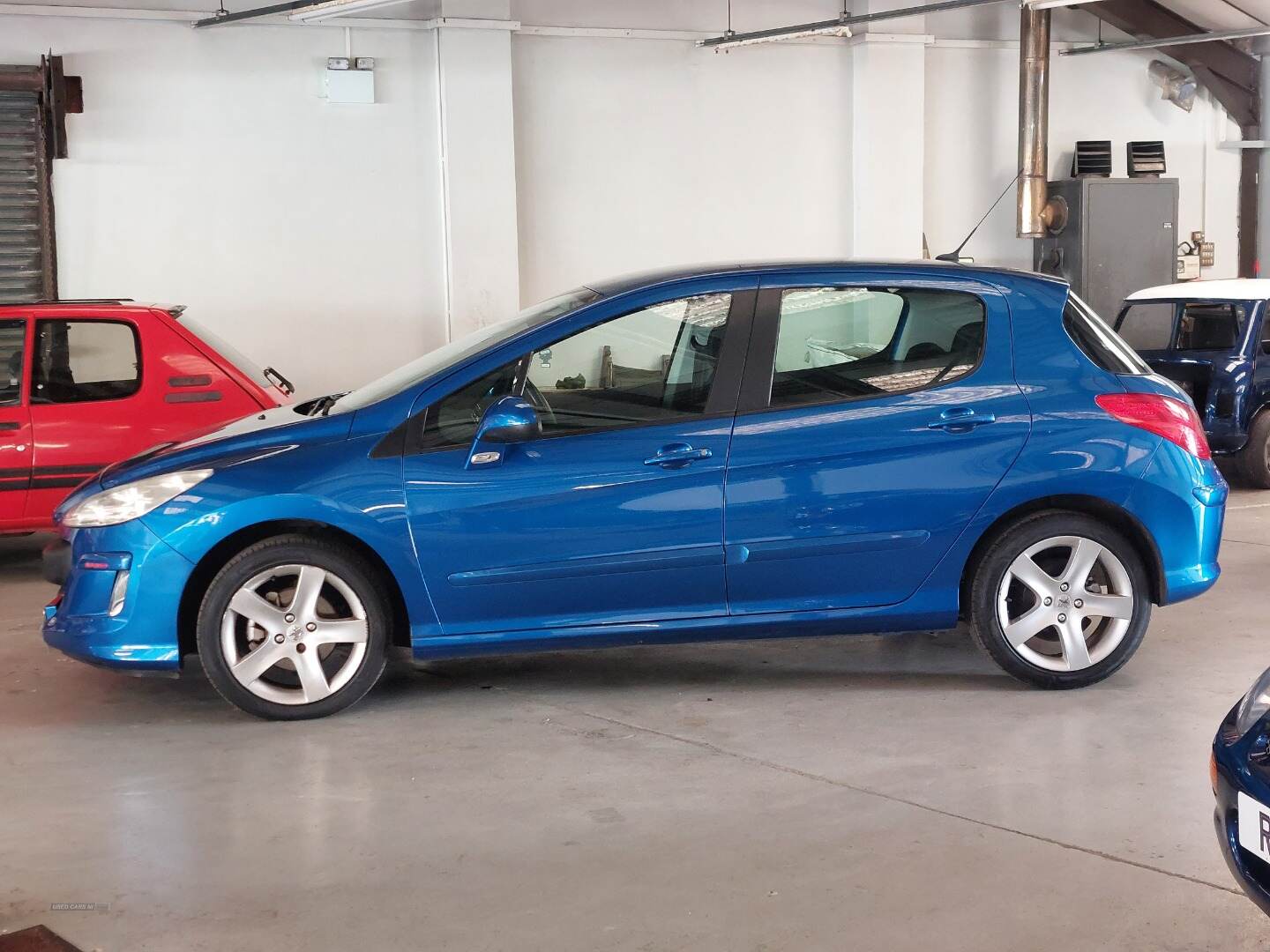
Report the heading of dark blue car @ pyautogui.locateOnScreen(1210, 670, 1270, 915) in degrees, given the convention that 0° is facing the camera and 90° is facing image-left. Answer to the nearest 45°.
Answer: approximately 45°

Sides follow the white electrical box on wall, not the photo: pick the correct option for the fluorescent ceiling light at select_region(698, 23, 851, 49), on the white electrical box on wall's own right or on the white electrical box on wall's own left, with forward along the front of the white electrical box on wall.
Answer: on the white electrical box on wall's own left

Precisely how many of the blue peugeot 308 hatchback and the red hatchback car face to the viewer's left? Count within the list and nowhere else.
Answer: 2

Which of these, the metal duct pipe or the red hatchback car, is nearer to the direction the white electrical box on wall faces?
the red hatchback car

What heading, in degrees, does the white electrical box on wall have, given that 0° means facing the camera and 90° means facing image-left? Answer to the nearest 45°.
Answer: approximately 0°

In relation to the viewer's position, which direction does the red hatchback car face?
facing to the left of the viewer

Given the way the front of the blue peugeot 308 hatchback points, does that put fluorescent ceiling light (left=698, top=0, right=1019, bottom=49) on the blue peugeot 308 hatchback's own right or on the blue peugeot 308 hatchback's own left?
on the blue peugeot 308 hatchback's own right

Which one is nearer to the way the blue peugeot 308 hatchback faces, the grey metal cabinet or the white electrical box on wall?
the white electrical box on wall

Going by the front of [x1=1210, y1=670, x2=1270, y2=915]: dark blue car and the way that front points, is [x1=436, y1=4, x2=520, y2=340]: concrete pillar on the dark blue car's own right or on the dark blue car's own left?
on the dark blue car's own right

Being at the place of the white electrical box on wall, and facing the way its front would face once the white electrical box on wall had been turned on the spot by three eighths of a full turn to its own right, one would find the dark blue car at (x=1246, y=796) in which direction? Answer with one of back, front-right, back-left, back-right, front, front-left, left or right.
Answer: back-left

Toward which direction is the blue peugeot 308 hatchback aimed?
to the viewer's left

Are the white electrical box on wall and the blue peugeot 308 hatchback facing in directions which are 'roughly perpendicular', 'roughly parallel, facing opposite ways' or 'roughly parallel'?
roughly perpendicular

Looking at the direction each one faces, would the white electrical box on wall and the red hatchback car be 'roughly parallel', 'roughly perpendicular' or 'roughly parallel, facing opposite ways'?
roughly perpendicular

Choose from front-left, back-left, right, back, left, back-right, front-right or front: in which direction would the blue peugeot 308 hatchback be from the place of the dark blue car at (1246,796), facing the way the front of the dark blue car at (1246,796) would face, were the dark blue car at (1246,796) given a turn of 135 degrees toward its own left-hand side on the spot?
back-left

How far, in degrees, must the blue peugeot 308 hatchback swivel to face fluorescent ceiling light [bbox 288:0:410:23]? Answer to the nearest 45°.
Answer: approximately 90° to its right
